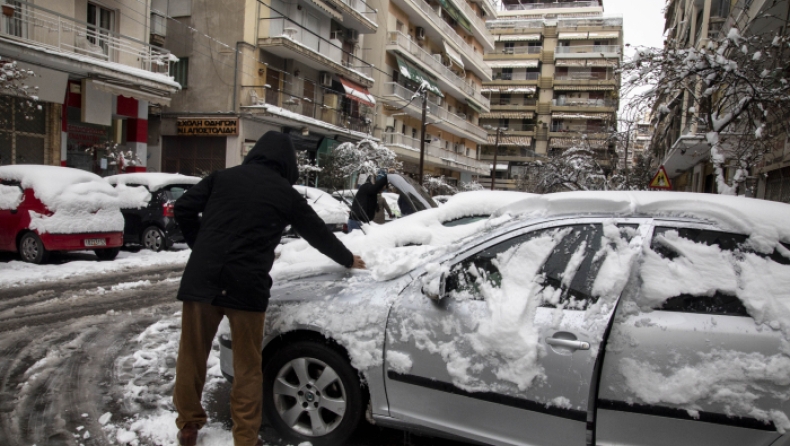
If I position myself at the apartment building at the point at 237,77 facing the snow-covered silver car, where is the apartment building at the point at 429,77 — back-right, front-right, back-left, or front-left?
back-left

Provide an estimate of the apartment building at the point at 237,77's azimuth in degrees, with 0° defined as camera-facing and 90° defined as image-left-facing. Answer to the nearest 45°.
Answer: approximately 315°

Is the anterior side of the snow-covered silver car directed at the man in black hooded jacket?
yes

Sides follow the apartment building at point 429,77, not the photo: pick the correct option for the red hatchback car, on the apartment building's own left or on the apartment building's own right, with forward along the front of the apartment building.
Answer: on the apartment building's own right

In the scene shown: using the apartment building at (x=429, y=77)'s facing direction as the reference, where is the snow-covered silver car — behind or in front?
in front

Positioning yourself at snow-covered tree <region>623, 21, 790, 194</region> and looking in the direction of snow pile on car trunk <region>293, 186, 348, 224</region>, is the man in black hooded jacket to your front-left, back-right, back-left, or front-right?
front-left

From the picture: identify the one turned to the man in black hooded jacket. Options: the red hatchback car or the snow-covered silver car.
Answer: the snow-covered silver car

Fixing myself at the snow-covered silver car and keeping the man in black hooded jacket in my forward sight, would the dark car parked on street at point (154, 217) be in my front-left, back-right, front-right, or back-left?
front-right

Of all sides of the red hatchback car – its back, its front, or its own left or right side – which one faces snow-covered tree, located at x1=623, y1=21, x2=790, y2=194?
back

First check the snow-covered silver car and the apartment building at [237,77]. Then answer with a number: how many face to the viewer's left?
1

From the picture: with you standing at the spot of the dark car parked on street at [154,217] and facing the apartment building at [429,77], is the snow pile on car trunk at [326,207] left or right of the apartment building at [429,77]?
right

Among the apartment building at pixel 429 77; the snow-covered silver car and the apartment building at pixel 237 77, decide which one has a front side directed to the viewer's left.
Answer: the snow-covered silver car

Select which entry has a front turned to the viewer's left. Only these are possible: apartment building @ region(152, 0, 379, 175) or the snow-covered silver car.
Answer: the snow-covered silver car

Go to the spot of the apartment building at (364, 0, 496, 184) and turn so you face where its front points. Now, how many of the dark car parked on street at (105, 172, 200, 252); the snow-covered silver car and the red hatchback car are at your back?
0

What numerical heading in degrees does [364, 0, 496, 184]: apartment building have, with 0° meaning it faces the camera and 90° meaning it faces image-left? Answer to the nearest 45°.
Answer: approximately 315°

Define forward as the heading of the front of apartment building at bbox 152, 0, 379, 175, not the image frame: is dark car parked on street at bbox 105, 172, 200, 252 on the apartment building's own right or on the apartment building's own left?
on the apartment building's own right

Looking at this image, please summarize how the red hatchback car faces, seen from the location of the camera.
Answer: facing away from the viewer and to the left of the viewer

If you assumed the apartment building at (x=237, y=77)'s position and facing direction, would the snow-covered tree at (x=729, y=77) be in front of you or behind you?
in front

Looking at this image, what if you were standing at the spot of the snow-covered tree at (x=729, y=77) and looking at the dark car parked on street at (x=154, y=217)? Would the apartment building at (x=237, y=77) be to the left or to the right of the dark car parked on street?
right

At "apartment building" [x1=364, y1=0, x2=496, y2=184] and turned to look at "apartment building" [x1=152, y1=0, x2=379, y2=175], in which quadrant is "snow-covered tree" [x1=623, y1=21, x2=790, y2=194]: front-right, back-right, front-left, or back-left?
front-left

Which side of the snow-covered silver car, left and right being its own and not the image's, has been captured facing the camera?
left

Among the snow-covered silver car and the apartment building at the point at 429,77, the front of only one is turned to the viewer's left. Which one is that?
the snow-covered silver car

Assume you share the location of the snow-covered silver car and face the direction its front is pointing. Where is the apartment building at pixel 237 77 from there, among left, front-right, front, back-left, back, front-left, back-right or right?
front-right
